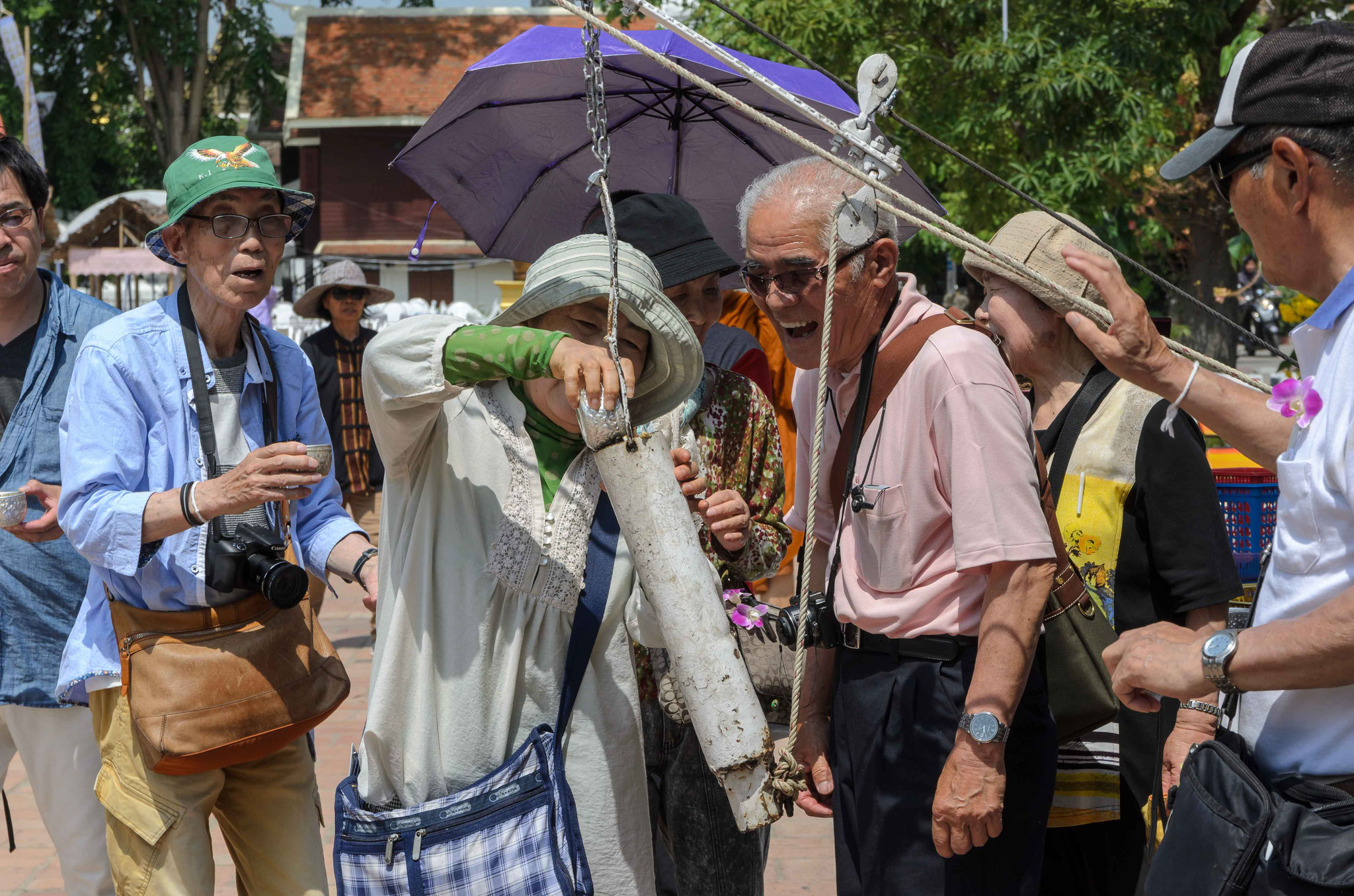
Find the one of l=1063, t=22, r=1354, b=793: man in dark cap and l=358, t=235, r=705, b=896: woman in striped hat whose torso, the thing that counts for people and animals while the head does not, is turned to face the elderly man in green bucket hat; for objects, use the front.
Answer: the man in dark cap

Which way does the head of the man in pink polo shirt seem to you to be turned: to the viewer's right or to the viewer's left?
to the viewer's left

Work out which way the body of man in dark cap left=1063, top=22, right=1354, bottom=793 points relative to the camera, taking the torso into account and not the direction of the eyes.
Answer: to the viewer's left

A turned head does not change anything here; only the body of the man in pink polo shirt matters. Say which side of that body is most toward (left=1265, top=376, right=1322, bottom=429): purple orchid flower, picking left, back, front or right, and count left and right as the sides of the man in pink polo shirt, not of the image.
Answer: left

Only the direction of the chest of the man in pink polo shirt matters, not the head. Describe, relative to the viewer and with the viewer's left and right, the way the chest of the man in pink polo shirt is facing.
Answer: facing the viewer and to the left of the viewer

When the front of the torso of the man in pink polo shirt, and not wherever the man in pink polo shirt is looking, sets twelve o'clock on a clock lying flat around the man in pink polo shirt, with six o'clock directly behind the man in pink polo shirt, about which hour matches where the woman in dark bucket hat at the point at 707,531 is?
The woman in dark bucket hat is roughly at 3 o'clock from the man in pink polo shirt.

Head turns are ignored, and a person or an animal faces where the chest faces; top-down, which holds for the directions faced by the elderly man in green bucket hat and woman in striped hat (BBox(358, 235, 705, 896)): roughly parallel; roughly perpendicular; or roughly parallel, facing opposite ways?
roughly parallel

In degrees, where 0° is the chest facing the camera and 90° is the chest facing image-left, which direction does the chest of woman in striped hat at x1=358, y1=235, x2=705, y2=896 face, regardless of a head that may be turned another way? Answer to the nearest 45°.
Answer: approximately 315°

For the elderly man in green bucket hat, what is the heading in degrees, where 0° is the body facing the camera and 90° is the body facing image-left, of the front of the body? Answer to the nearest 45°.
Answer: approximately 315°

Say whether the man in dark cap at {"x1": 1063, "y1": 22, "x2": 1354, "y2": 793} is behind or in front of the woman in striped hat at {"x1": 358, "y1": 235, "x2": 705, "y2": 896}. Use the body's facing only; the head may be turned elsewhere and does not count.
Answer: in front

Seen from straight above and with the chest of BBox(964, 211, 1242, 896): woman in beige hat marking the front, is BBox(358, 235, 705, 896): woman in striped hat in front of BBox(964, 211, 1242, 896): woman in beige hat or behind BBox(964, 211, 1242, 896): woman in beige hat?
in front

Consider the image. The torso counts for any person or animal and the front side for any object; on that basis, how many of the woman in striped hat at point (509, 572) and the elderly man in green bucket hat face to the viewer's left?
0

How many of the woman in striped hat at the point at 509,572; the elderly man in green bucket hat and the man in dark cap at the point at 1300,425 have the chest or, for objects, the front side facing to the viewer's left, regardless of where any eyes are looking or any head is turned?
1

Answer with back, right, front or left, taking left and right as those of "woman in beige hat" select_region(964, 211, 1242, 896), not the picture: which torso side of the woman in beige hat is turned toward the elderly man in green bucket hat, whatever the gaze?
front
